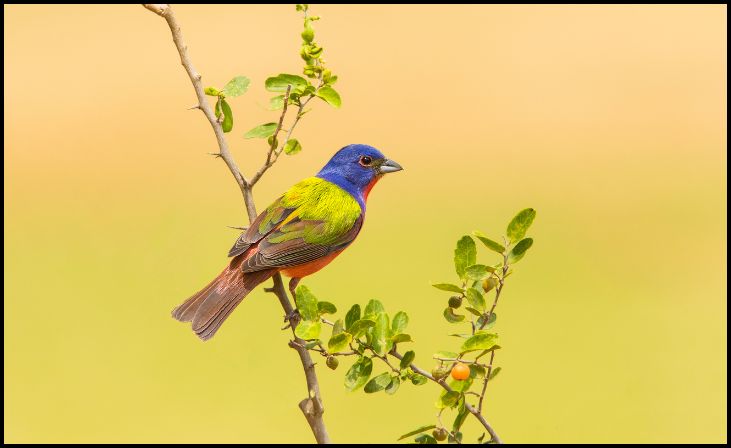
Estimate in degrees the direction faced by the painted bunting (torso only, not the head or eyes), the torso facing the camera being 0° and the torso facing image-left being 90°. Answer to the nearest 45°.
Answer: approximately 225°
